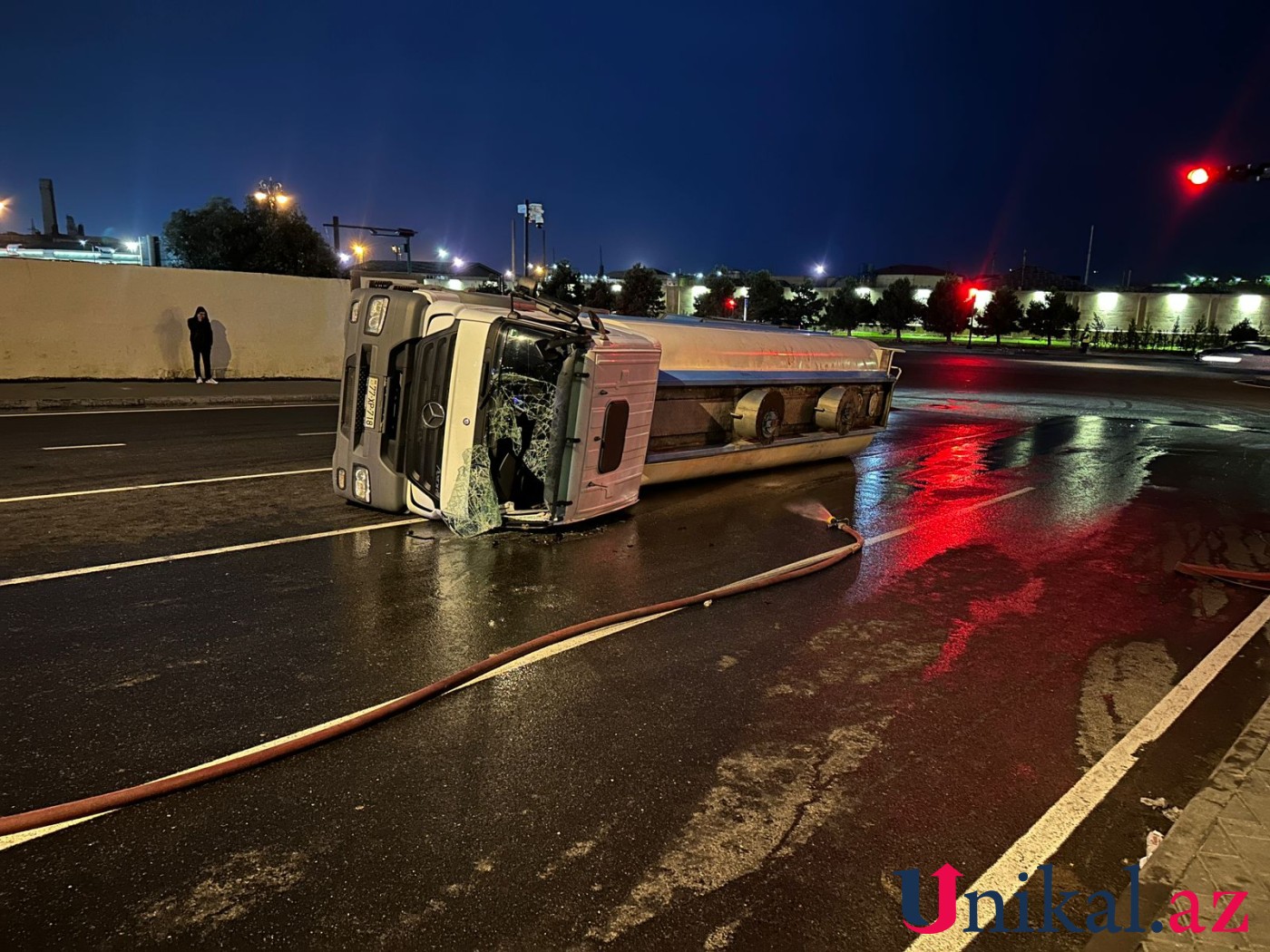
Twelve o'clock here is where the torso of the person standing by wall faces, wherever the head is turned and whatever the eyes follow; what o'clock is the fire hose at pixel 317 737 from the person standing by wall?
The fire hose is roughly at 12 o'clock from the person standing by wall.

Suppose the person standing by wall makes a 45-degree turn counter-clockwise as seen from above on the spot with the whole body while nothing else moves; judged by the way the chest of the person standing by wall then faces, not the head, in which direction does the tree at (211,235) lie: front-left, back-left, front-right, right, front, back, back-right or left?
back-left

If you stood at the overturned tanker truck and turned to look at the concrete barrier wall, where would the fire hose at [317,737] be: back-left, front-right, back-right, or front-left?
back-left

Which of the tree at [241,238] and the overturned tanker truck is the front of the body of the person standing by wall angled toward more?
the overturned tanker truck

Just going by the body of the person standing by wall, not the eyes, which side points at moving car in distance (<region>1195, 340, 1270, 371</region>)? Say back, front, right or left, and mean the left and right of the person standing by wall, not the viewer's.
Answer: left

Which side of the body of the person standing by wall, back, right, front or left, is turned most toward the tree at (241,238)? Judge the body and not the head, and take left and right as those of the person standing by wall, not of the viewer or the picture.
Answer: back

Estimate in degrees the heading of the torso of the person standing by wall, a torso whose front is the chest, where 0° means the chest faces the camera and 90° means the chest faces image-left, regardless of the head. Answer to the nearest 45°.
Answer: approximately 0°
